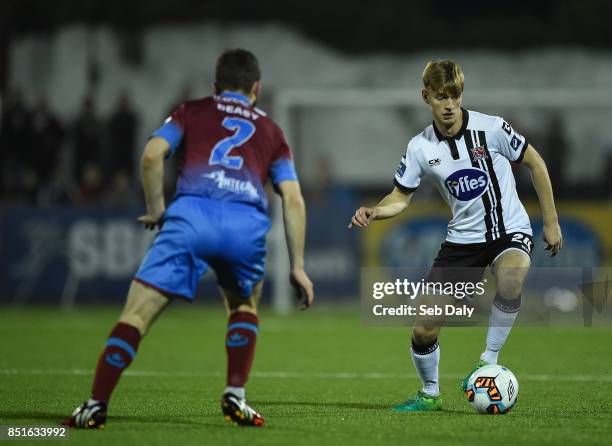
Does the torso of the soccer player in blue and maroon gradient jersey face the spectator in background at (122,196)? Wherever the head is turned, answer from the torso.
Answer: yes

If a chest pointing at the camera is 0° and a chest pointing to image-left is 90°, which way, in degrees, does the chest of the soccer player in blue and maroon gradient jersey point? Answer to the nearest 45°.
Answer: approximately 180°

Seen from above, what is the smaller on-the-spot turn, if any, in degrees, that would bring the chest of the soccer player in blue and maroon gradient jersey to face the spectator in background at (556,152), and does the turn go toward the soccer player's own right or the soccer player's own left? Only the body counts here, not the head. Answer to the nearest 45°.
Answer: approximately 45° to the soccer player's own right

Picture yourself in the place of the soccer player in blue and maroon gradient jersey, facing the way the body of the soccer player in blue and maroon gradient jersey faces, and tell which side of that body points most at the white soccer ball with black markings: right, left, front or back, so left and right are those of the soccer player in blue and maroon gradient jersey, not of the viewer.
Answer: right

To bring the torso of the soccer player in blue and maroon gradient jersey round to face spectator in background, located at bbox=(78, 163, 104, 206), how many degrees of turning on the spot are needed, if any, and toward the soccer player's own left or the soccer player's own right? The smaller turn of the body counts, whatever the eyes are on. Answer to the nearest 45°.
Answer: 0° — they already face them

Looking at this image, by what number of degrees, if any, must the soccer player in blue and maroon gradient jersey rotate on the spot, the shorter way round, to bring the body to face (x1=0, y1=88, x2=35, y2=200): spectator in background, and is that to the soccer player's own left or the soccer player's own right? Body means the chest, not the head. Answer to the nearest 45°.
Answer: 0° — they already face them

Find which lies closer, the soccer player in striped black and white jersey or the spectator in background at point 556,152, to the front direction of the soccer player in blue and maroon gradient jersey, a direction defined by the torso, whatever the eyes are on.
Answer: the spectator in background
